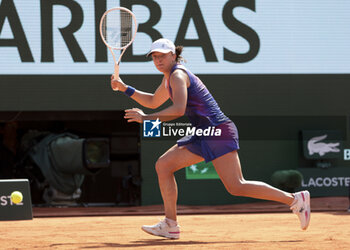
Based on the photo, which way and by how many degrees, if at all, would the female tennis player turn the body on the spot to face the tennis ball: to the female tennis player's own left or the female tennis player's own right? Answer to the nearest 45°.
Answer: approximately 45° to the female tennis player's own right

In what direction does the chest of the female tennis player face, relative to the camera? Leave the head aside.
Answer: to the viewer's left
